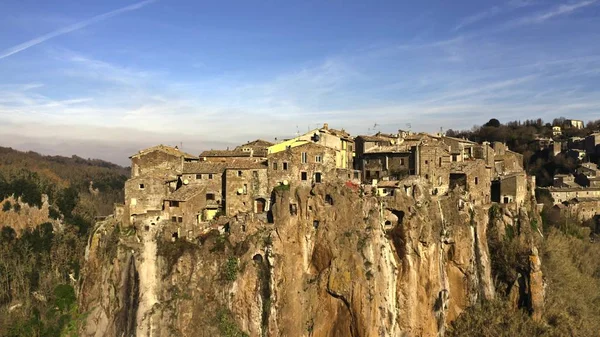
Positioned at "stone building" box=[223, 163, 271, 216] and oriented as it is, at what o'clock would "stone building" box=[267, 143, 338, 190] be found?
"stone building" box=[267, 143, 338, 190] is roughly at 9 o'clock from "stone building" box=[223, 163, 271, 216].

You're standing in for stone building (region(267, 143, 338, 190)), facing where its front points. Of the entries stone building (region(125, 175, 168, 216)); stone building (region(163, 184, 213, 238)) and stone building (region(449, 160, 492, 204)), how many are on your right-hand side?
2

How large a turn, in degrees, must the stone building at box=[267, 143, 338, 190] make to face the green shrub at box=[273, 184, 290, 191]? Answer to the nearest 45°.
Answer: approximately 45° to its right

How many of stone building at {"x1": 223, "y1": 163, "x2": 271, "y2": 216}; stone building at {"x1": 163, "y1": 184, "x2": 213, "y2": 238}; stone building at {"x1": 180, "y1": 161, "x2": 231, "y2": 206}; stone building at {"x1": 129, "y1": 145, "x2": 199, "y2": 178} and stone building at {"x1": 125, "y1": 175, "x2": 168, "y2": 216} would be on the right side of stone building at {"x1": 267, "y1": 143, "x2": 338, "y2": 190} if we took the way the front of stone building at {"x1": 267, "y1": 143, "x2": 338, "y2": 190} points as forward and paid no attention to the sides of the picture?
5

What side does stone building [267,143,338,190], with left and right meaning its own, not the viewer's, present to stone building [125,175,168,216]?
right

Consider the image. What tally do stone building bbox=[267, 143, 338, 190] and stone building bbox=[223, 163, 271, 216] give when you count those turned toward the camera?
2

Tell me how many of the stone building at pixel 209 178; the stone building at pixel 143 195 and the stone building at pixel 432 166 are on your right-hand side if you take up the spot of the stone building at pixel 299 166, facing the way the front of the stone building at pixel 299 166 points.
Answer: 2

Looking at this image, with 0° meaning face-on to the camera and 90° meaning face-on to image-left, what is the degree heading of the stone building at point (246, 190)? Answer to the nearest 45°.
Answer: approximately 0°

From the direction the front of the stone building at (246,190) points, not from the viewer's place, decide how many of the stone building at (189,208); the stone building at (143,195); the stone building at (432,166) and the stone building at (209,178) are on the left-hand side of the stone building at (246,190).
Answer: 1

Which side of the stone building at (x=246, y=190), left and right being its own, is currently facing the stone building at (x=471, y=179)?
left

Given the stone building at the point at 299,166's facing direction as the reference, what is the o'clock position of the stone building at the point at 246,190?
the stone building at the point at 246,190 is roughly at 3 o'clock from the stone building at the point at 299,166.

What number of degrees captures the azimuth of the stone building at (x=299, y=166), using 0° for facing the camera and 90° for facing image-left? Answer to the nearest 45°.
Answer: approximately 0°

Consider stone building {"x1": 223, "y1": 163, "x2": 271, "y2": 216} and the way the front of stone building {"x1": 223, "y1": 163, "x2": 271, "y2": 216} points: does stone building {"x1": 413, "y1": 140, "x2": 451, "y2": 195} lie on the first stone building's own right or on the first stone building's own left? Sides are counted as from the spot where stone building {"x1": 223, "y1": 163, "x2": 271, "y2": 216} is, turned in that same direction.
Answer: on the first stone building's own left

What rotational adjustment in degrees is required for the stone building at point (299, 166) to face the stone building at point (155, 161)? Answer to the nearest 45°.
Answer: approximately 90° to its right

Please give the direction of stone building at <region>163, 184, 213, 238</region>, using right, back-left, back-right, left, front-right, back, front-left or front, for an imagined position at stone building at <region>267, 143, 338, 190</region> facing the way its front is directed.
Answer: right

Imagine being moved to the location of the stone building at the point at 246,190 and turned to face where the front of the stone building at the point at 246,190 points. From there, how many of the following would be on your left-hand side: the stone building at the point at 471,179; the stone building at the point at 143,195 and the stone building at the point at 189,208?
1

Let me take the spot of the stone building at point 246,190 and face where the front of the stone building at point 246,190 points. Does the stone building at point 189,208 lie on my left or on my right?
on my right
